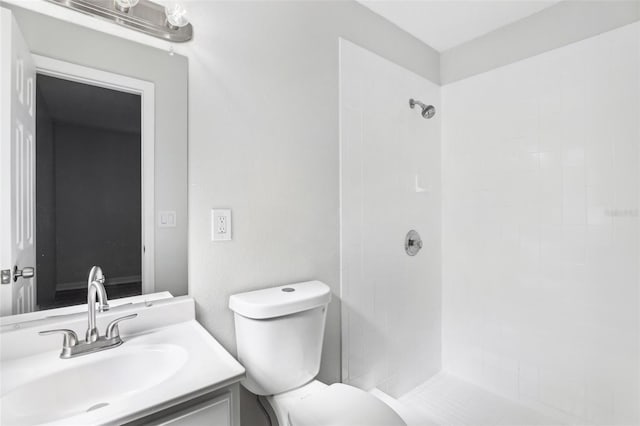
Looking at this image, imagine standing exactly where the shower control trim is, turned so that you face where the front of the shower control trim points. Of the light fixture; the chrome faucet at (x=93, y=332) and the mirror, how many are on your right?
3

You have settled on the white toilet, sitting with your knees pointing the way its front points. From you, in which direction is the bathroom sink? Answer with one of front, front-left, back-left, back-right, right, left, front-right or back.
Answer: right

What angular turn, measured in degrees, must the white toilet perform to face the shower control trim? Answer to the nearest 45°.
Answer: approximately 90° to its left

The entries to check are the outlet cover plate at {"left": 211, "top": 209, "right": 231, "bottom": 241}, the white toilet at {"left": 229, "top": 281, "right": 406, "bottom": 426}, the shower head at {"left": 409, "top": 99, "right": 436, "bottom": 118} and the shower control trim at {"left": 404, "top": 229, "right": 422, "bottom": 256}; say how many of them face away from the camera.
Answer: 0

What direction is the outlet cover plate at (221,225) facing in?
toward the camera

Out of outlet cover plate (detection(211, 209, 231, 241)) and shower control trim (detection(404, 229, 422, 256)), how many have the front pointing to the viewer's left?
0

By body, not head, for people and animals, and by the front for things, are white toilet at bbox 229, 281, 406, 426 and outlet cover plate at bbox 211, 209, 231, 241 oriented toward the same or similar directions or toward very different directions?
same or similar directions

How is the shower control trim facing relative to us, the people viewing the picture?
facing the viewer and to the right of the viewer

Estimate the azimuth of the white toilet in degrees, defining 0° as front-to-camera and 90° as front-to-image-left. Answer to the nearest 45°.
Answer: approximately 315°

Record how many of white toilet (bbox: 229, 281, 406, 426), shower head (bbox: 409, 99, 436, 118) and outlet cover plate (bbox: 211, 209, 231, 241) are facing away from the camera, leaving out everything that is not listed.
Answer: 0

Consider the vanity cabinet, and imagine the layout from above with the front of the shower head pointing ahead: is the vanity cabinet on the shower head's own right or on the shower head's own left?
on the shower head's own right
